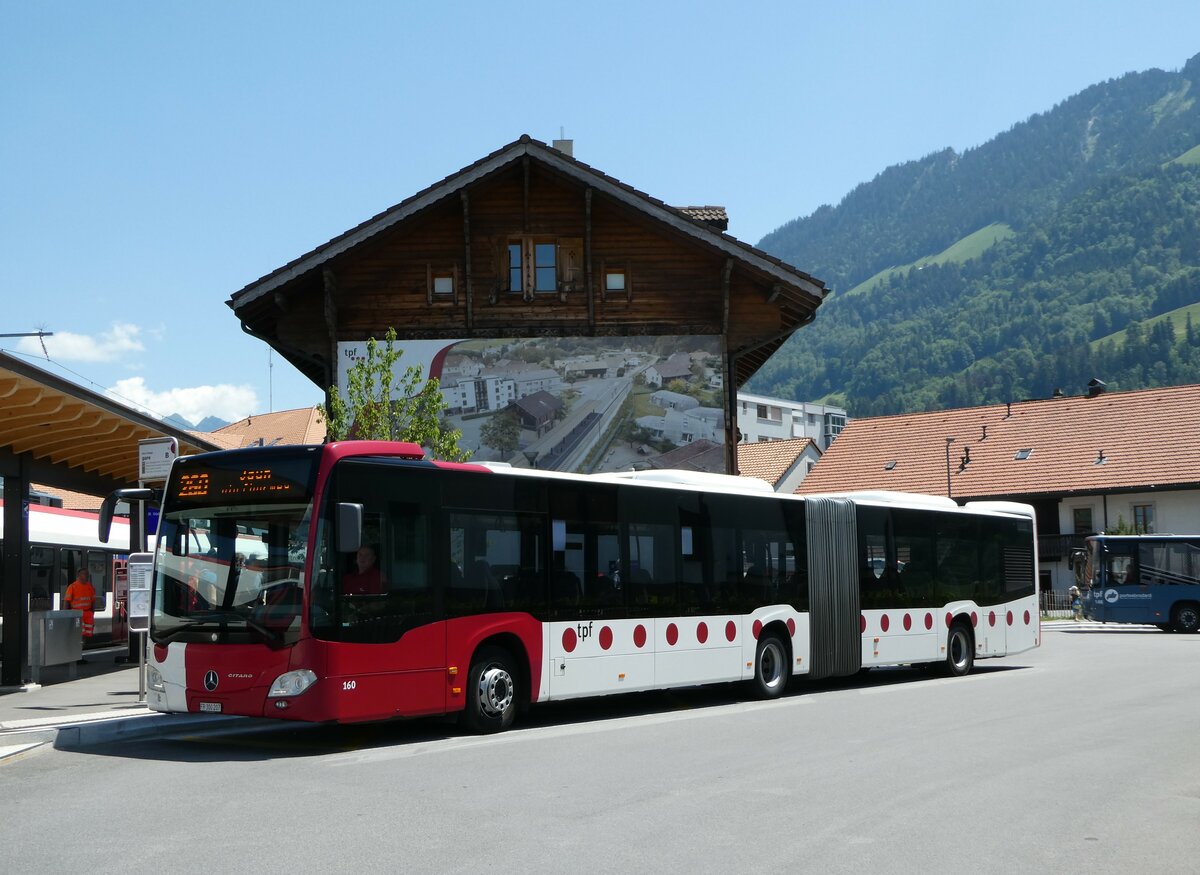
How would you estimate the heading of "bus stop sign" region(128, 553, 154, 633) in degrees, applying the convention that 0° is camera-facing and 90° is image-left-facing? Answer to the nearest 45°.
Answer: approximately 0°

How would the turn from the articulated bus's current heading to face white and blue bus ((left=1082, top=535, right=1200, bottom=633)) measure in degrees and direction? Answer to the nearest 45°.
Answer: approximately 180°

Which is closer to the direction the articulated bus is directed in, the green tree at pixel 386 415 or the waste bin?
the waste bin

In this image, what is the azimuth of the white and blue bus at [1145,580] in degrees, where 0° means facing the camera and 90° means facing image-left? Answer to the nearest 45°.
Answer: approximately 90°

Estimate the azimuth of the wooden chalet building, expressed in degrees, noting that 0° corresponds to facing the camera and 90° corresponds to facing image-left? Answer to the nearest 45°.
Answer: approximately 0°

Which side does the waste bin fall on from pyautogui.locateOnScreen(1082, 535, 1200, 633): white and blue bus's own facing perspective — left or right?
on its left

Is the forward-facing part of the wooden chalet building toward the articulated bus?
yes

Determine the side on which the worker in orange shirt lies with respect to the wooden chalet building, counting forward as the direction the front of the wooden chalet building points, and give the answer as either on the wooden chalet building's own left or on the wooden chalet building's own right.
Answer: on the wooden chalet building's own right

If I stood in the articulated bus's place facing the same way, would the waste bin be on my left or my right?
on my right
